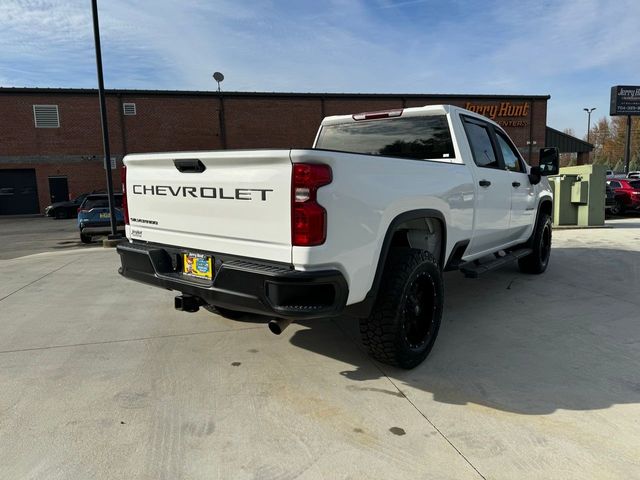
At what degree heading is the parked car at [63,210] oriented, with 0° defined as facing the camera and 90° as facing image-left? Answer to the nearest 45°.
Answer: approximately 90°

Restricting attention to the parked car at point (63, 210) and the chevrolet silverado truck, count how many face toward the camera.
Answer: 0

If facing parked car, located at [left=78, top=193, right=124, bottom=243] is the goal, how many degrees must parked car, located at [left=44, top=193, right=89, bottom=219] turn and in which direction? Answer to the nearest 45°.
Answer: approximately 90° to its left

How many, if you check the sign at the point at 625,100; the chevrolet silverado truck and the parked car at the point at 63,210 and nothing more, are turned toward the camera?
1

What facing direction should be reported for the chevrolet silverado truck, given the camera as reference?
facing away from the viewer and to the right of the viewer

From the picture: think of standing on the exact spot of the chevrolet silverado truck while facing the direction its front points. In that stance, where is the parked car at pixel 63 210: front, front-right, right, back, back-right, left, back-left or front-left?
left

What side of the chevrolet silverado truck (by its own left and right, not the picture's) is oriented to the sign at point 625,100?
front

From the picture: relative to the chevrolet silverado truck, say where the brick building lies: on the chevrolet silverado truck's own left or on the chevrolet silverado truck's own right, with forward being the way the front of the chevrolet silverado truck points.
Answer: on the chevrolet silverado truck's own left

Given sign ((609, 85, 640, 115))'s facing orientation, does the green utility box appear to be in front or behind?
in front

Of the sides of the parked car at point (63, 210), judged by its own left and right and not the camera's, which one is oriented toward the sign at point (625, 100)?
back

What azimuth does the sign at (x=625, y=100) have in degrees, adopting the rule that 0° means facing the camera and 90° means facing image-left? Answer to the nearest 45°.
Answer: approximately 0°

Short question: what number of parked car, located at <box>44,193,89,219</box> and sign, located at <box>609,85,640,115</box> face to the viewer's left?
1
